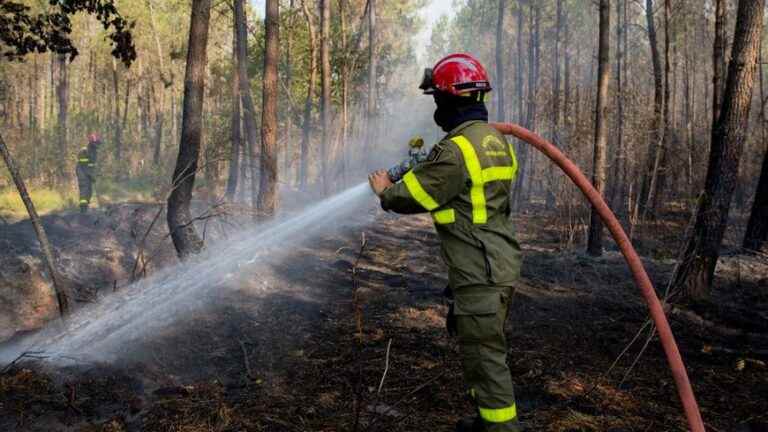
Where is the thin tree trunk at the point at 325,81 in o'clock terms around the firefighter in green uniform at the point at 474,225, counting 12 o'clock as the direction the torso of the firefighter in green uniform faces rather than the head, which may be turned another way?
The thin tree trunk is roughly at 1 o'clock from the firefighter in green uniform.

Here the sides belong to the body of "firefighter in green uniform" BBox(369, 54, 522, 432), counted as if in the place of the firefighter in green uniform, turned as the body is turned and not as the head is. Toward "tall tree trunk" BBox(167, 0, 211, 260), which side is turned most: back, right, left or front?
front

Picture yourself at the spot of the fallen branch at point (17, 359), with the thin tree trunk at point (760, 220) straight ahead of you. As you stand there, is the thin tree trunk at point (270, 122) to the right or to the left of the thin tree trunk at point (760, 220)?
left

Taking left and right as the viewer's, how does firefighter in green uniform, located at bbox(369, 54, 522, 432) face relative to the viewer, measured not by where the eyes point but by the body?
facing away from the viewer and to the left of the viewer

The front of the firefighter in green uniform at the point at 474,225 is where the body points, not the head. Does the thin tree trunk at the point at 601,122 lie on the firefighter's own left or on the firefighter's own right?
on the firefighter's own right

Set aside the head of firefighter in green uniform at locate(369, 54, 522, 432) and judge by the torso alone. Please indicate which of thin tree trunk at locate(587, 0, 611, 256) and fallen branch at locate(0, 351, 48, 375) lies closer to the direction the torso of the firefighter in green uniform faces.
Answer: the fallen branch

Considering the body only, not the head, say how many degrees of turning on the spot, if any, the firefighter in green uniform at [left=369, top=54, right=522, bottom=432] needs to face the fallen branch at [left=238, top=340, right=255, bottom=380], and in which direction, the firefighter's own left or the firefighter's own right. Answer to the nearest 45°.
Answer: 0° — they already face it

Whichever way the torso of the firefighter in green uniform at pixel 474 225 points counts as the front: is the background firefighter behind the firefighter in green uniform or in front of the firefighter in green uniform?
in front

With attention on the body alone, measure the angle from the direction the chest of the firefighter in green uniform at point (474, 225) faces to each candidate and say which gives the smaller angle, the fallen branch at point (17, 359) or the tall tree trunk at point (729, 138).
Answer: the fallen branch

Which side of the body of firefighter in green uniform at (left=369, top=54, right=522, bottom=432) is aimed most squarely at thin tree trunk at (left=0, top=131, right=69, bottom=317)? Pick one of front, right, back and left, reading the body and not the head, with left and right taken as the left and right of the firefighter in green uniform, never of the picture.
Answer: front

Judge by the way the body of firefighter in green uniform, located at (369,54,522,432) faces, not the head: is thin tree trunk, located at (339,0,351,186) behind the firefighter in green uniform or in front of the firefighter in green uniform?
in front
